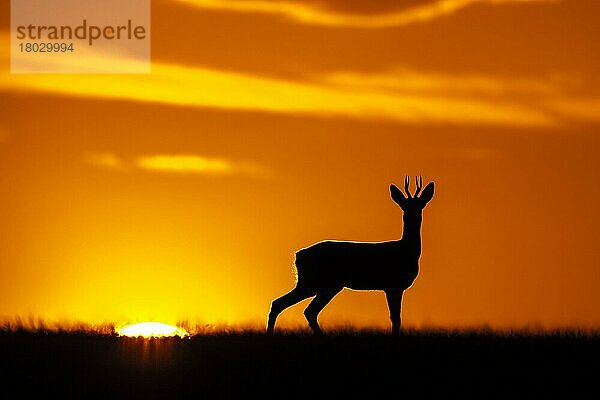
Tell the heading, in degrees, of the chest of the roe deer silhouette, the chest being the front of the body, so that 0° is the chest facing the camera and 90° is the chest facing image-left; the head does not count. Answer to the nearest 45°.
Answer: approximately 270°
